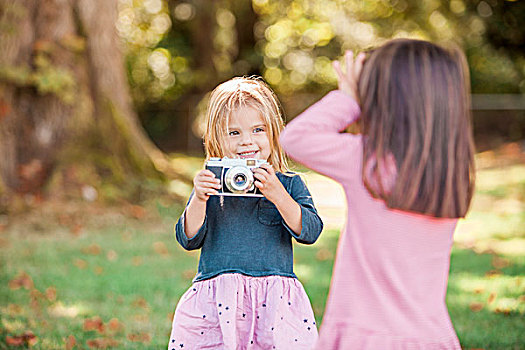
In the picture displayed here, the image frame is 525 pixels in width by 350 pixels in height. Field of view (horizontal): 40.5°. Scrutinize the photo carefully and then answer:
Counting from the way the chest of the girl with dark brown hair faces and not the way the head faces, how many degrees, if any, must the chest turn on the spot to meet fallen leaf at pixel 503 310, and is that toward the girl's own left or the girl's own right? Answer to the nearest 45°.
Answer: approximately 45° to the girl's own right

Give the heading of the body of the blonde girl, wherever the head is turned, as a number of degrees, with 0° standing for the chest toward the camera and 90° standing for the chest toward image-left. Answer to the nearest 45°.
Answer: approximately 0°

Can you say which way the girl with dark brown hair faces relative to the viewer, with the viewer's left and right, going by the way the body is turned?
facing away from the viewer and to the left of the viewer

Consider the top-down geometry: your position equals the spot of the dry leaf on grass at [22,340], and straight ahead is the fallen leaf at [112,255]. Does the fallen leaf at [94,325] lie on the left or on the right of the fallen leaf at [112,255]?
right

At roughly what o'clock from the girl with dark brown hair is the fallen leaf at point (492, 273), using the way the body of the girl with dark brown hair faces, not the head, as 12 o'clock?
The fallen leaf is roughly at 2 o'clock from the girl with dark brown hair.

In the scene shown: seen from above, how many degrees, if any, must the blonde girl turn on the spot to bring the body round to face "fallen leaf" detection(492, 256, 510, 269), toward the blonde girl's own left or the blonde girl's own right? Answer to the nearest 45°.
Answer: approximately 135° to the blonde girl's own left

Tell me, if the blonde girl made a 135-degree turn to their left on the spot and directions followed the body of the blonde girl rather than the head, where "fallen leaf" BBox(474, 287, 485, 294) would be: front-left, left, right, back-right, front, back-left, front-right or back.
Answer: front

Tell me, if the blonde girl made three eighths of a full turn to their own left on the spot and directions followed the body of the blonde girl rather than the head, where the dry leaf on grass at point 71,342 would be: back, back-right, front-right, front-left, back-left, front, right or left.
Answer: left

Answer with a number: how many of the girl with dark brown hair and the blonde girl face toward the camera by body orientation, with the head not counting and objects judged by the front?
1

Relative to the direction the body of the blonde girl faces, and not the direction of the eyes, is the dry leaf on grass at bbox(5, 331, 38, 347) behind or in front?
behind

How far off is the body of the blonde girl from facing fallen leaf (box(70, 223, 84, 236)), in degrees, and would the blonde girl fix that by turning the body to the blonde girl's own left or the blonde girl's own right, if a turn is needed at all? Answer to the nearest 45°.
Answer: approximately 180°

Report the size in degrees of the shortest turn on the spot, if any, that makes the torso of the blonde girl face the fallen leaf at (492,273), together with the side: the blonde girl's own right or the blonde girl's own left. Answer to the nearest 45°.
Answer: approximately 135° to the blonde girl's own left

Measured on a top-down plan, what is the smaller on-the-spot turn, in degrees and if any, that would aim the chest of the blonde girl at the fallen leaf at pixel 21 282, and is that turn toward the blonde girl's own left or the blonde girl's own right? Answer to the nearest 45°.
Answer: approximately 135° to the blonde girl's own right
